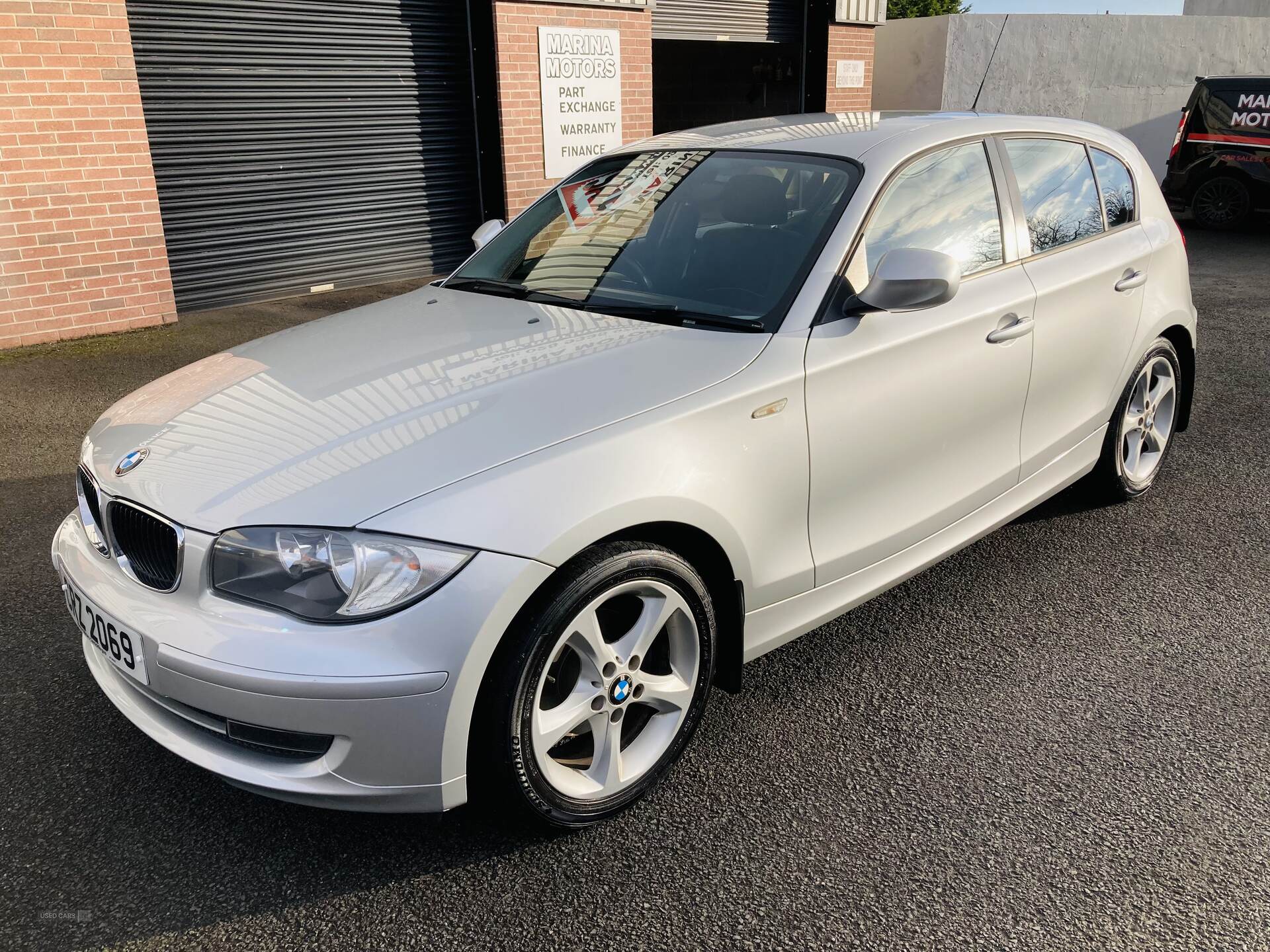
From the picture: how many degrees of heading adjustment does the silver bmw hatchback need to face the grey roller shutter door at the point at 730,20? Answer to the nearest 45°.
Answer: approximately 135° to its right

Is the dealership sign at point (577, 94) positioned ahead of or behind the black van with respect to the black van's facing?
behind

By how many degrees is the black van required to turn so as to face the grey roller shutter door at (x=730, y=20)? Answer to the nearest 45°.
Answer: approximately 135° to its right

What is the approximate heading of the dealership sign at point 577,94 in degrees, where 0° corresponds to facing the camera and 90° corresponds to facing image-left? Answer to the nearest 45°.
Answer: approximately 315°

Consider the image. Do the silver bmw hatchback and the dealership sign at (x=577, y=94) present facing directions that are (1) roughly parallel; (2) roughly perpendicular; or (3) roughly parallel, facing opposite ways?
roughly perpendicular

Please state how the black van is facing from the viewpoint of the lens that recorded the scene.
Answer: facing to the right of the viewer

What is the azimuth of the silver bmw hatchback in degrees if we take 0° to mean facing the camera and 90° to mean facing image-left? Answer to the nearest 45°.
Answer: approximately 45°

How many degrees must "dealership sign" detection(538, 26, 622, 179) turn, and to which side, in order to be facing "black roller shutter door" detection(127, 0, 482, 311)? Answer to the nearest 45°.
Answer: approximately 90° to its right

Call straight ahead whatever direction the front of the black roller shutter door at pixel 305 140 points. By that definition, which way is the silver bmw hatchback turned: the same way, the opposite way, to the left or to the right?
to the right

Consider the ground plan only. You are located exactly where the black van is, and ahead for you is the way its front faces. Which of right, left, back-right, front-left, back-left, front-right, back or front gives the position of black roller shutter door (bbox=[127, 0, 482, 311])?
back-right
